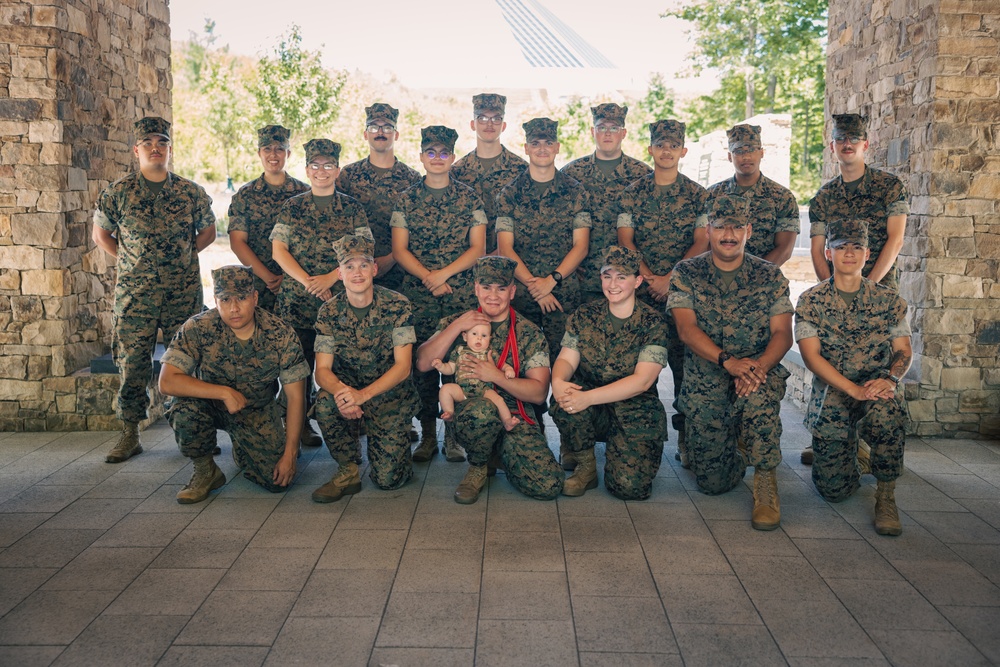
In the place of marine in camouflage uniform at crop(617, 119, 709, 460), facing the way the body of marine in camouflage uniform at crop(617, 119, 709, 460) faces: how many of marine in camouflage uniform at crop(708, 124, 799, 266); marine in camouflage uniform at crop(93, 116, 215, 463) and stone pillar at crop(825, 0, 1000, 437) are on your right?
1

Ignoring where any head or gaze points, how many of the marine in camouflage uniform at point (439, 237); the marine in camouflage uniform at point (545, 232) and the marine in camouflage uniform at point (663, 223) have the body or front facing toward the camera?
3

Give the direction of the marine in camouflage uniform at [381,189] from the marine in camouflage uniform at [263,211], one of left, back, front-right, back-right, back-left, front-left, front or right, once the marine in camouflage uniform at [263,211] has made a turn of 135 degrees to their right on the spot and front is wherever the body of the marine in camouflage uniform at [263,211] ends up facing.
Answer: back-right

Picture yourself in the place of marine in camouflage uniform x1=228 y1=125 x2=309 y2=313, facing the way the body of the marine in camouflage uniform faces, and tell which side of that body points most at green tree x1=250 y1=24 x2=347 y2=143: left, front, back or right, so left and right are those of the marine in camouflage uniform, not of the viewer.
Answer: back

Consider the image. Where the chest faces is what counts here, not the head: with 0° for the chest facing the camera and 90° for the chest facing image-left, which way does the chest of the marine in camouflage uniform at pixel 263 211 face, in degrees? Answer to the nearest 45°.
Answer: approximately 0°

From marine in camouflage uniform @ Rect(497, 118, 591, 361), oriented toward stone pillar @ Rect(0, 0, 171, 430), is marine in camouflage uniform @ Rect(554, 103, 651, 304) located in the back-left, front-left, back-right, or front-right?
back-right
